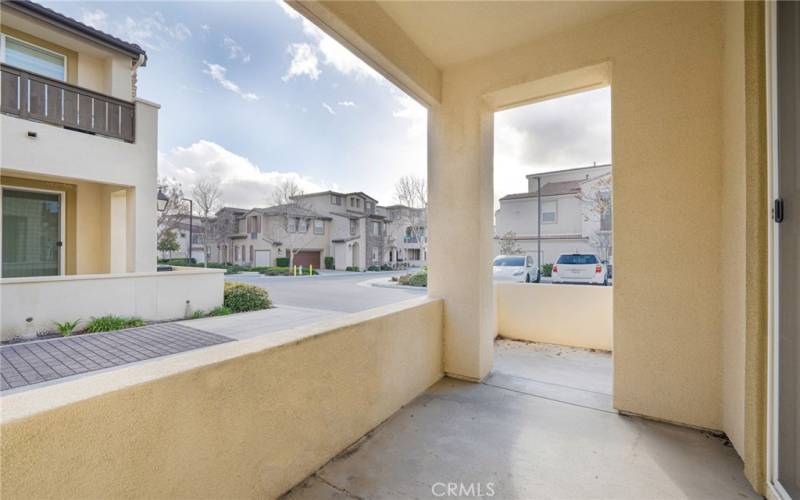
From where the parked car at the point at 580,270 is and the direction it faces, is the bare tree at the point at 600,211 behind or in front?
in front

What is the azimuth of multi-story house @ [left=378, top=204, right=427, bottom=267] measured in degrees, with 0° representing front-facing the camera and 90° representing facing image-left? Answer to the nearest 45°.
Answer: approximately 0°

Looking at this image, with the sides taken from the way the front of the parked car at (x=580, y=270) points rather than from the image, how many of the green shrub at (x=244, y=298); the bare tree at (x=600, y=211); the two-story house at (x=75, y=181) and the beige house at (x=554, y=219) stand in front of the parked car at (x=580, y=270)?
2

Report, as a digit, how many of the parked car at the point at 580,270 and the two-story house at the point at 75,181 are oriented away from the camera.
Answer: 1

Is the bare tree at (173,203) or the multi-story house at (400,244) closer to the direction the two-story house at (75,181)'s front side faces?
the multi-story house

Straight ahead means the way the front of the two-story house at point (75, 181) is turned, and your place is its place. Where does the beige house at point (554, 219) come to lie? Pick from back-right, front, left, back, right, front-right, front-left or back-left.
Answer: front-left

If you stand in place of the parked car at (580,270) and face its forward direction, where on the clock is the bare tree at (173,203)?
The bare tree is roughly at 9 o'clock from the parked car.

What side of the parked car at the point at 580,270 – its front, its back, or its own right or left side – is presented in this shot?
back

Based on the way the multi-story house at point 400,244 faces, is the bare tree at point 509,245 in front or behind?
in front

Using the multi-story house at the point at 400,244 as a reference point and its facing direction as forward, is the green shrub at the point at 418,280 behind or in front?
in front

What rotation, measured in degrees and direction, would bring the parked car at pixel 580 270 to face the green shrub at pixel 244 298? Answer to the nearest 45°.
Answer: approximately 135° to its left

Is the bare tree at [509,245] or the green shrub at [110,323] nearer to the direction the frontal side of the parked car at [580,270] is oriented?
the bare tree

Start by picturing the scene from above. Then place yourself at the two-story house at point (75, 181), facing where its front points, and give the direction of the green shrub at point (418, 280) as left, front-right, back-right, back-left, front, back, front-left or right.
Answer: front-left

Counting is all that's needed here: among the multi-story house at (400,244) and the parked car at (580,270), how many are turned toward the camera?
1

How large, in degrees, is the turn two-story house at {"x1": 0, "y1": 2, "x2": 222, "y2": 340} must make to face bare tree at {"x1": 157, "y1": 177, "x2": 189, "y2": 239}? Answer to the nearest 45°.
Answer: approximately 135° to its left

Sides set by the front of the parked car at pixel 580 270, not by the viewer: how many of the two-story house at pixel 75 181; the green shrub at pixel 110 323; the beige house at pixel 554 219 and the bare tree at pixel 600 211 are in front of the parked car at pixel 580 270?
2

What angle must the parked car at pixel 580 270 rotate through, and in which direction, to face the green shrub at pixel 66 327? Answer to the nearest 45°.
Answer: approximately 135° to its left

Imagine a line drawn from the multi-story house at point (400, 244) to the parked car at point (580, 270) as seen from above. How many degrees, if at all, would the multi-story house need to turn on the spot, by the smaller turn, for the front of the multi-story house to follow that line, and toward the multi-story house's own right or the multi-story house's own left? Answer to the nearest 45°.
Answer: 0° — it already faces it

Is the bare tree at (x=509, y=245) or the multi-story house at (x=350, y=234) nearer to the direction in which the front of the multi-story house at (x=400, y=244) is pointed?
the bare tree
